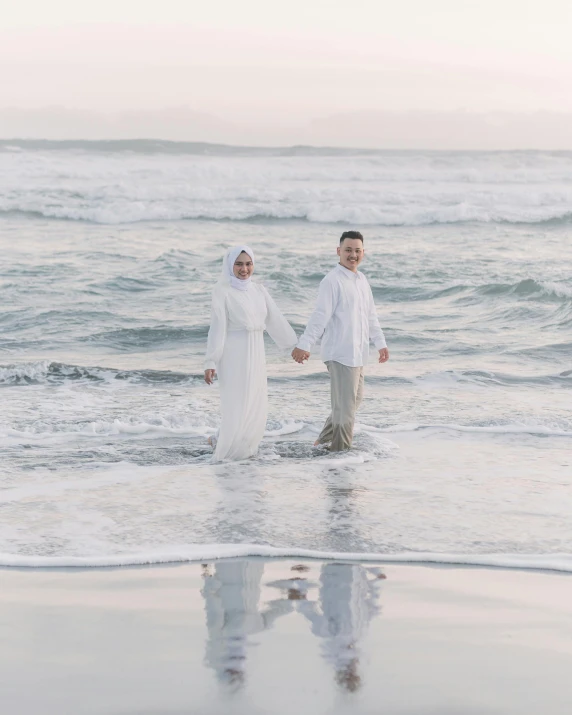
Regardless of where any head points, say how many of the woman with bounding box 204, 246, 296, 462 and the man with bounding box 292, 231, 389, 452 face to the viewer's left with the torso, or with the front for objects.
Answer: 0

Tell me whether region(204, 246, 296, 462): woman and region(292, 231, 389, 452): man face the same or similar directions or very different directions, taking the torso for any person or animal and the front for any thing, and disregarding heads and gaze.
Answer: same or similar directions

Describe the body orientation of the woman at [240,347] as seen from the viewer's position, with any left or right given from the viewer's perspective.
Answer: facing the viewer and to the right of the viewer

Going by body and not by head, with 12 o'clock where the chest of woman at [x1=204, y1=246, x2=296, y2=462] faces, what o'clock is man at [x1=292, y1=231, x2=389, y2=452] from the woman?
The man is roughly at 10 o'clock from the woman.

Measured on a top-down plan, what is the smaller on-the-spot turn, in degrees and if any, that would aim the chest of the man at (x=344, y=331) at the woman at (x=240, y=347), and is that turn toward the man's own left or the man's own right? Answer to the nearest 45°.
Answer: approximately 135° to the man's own right
